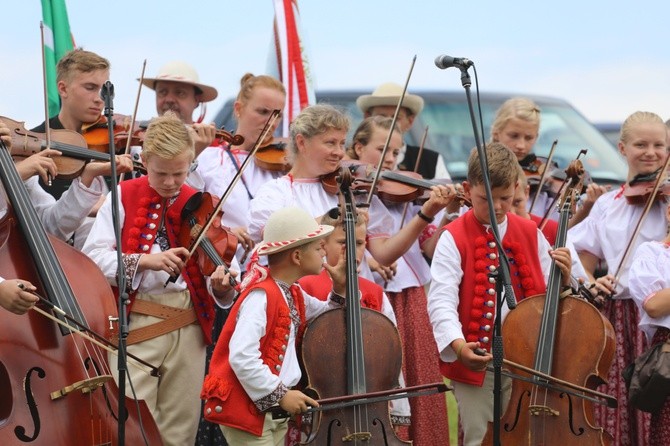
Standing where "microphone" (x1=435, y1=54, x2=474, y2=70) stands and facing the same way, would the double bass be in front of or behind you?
in front

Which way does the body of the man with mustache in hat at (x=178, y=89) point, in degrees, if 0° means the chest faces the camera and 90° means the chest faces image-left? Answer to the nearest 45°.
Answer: approximately 45°

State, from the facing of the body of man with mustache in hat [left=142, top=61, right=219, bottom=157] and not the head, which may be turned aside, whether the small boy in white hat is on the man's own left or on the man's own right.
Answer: on the man's own left

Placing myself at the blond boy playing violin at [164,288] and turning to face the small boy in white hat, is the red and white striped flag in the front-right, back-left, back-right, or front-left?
back-left

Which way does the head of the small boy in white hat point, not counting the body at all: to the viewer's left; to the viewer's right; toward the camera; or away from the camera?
to the viewer's right

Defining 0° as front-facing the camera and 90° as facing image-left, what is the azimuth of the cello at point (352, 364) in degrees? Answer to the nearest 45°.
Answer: approximately 0°
